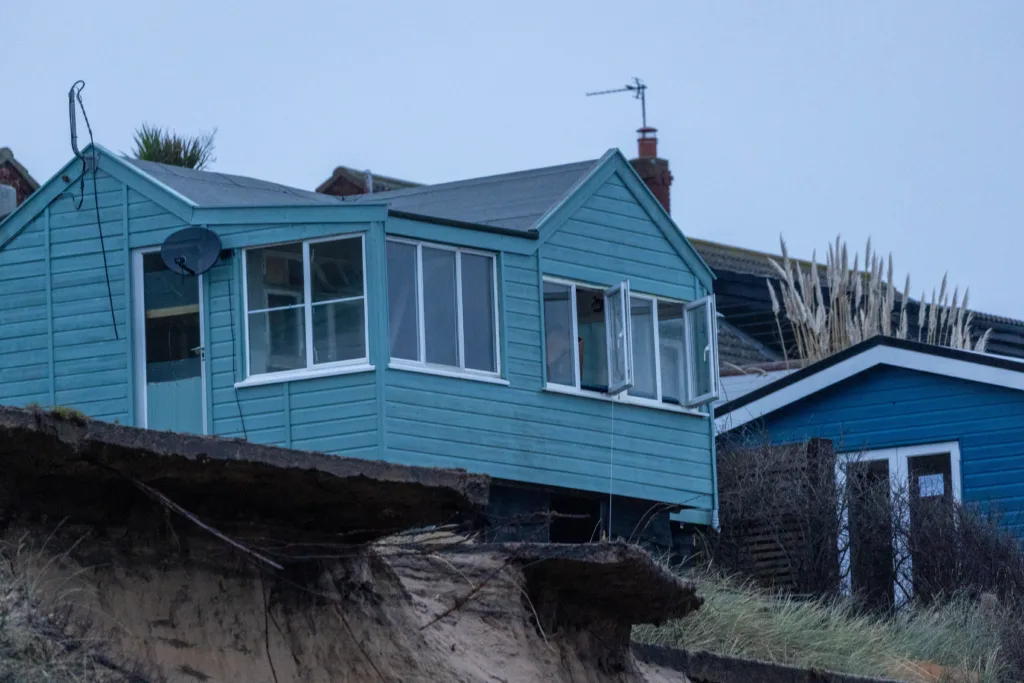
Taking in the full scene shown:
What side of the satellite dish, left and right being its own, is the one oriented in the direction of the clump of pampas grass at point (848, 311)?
back

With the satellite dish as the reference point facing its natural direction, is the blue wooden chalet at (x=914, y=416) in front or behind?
behind

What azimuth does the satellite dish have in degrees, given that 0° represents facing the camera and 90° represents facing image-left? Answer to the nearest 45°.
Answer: approximately 45°

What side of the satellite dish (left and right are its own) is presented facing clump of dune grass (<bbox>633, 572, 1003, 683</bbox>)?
left

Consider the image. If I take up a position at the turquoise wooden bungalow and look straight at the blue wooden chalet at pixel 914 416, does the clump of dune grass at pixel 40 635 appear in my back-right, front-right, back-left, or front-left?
back-right

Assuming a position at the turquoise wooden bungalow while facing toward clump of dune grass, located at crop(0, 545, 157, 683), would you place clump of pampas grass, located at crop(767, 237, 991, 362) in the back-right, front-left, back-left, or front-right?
back-left
